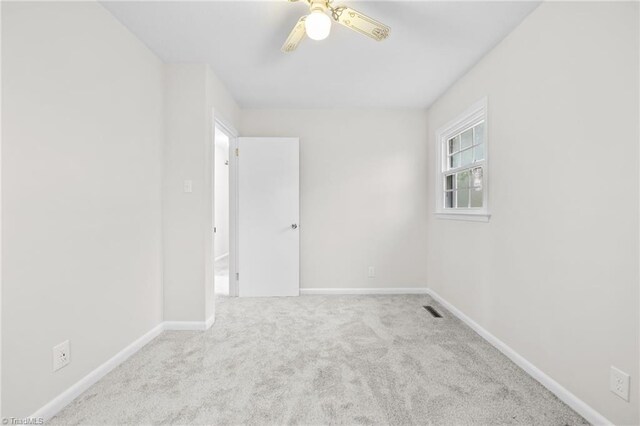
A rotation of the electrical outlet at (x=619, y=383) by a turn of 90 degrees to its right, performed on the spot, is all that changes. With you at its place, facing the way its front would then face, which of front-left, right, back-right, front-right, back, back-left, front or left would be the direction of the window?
front

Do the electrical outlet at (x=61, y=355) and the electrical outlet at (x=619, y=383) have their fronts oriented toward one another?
yes

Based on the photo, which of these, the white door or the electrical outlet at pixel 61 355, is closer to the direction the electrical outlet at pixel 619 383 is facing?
the electrical outlet

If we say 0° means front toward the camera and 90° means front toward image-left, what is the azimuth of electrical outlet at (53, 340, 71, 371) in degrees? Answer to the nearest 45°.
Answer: approximately 315°

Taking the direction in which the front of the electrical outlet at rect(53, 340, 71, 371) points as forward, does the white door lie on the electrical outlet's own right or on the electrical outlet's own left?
on the electrical outlet's own left

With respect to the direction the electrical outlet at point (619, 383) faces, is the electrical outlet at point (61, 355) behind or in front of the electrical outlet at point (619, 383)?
in front

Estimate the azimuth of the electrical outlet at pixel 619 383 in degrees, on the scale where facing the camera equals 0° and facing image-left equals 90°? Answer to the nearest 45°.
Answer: approximately 45°

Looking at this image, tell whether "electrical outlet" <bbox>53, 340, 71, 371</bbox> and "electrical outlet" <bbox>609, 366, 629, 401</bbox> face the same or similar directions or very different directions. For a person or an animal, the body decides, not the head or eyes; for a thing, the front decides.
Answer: very different directions

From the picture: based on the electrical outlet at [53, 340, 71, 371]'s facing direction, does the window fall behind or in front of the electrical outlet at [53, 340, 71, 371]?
in front
